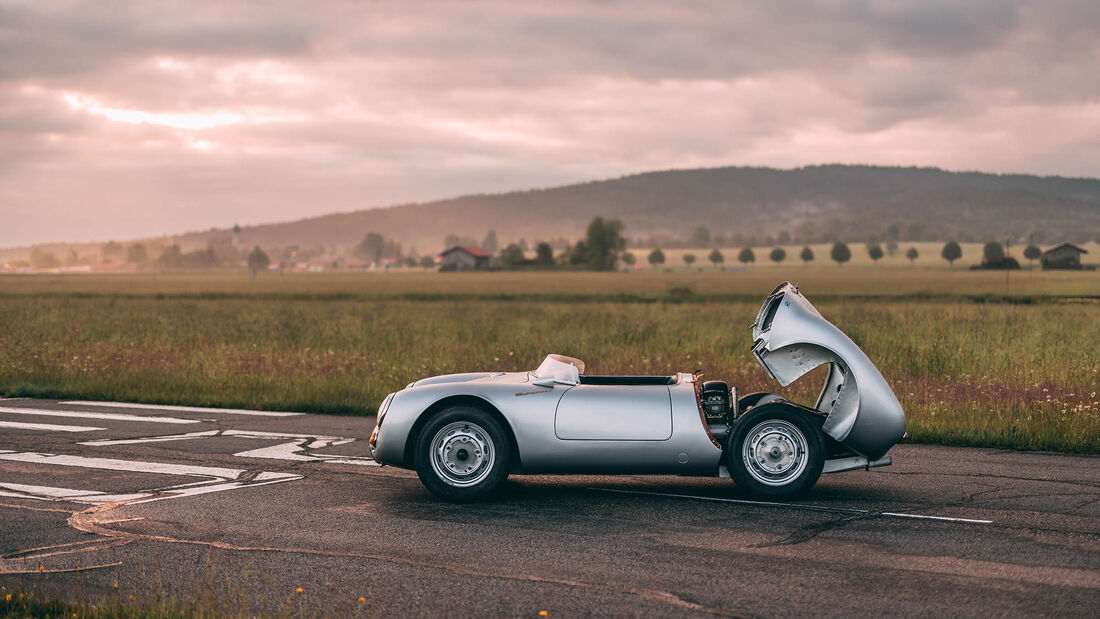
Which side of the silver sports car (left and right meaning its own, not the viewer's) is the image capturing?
left
